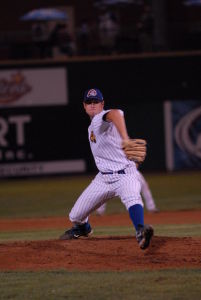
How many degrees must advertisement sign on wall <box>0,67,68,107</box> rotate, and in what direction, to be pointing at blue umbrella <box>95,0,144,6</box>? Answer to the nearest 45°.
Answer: approximately 135° to its left

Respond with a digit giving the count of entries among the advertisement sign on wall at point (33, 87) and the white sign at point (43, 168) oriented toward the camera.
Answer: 2

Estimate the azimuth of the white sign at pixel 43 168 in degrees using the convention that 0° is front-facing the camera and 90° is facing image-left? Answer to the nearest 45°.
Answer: approximately 0°

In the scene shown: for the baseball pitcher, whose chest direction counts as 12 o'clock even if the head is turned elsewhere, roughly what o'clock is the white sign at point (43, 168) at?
The white sign is roughly at 4 o'clock from the baseball pitcher.

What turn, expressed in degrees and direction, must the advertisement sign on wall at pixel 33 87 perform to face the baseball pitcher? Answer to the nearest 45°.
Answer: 0° — it already faces them

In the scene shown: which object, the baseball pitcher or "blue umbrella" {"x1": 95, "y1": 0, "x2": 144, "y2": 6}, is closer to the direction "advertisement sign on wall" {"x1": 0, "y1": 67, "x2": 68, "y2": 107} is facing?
the baseball pitcher

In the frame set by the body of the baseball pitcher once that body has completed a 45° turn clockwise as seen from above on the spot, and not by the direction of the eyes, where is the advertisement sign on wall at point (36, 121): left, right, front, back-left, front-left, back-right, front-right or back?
right

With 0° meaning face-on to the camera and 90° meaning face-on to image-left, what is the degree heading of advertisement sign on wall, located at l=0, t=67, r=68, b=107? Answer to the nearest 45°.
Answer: approximately 0°

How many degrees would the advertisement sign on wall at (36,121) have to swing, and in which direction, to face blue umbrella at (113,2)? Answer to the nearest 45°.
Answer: approximately 135° to its left
